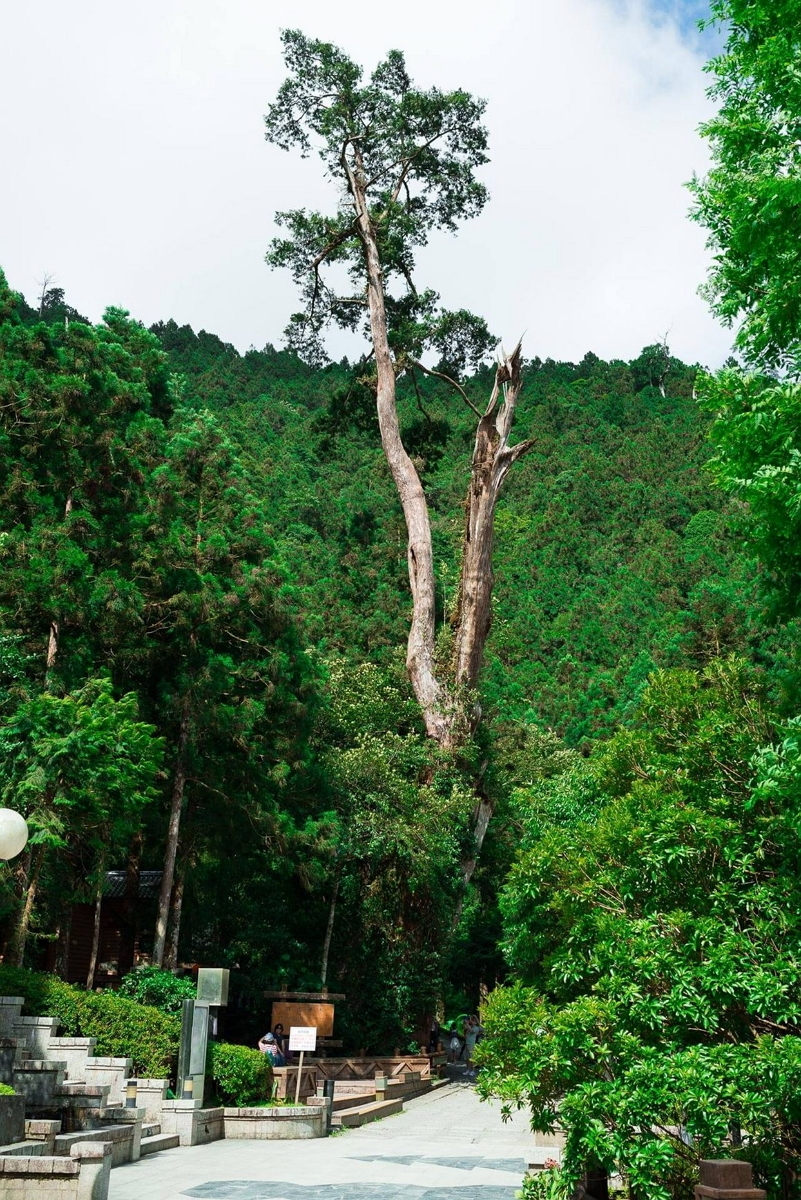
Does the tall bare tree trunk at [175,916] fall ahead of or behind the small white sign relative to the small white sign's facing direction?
behind

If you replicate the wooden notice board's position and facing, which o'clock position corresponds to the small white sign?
The small white sign is roughly at 12 o'clock from the wooden notice board.

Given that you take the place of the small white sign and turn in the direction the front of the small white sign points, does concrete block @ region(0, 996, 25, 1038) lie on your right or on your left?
on your right

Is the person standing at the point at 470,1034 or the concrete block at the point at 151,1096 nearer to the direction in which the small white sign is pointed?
the concrete block

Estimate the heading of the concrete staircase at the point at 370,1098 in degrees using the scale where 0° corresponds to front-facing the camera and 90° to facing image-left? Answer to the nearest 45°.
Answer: approximately 315°

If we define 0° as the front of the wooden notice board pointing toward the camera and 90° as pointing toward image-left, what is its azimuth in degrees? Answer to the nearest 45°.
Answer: approximately 0°

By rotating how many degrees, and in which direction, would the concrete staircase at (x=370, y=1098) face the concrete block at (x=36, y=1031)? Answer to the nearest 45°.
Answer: approximately 90° to its right

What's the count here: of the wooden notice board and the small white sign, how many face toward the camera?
2

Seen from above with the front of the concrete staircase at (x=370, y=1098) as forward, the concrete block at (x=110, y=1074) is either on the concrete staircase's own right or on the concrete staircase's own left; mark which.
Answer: on the concrete staircase's own right
